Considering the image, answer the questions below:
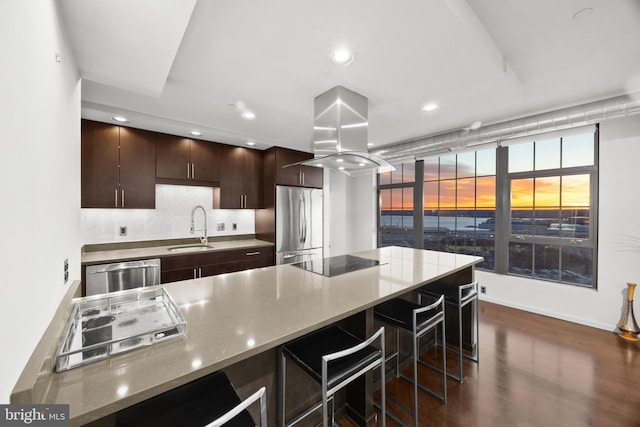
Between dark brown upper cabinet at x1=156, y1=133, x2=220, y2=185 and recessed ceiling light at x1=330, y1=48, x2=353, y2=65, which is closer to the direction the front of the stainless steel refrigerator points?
the recessed ceiling light

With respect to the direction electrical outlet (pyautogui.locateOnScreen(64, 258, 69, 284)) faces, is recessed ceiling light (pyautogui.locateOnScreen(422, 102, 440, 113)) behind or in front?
in front

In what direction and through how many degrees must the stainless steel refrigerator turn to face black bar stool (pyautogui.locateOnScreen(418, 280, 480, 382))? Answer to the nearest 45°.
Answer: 0° — it already faces it

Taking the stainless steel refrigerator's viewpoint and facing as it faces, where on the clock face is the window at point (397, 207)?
The window is roughly at 10 o'clock from the stainless steel refrigerator.

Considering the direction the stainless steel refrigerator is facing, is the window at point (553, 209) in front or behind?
in front

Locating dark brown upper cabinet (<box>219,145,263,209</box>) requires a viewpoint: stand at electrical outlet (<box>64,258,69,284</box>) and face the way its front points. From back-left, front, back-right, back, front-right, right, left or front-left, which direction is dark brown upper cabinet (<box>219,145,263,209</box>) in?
front-left

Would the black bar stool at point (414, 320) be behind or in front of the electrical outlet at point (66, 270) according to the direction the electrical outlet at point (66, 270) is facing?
in front

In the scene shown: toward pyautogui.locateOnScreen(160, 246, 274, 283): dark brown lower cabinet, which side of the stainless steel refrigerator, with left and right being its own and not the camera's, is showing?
right

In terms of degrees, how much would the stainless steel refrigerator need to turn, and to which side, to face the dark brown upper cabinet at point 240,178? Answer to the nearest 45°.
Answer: approximately 135° to its right

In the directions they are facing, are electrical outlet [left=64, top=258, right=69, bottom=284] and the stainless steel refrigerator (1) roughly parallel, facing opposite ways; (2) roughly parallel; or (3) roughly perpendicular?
roughly perpendicular

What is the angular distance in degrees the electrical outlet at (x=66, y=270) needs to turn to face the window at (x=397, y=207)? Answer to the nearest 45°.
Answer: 0° — it already faces it

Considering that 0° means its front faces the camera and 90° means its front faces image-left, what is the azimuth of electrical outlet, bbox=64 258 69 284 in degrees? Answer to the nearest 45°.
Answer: approximately 270°
